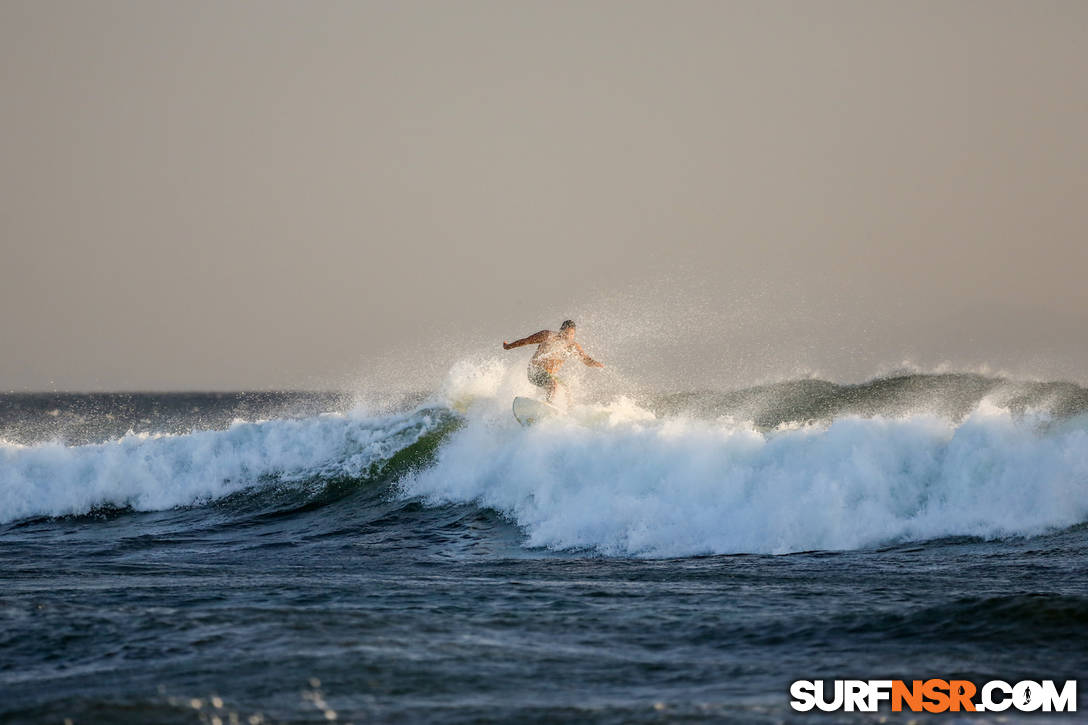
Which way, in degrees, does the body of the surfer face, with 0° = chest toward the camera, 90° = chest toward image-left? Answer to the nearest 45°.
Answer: approximately 315°
